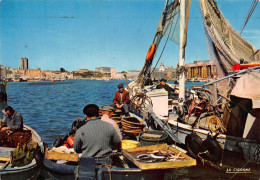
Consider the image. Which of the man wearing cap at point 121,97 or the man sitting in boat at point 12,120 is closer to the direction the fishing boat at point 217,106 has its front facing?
the man wearing cap

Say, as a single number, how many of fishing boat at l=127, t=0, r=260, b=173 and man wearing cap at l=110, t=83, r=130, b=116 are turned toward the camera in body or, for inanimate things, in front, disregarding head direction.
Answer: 1

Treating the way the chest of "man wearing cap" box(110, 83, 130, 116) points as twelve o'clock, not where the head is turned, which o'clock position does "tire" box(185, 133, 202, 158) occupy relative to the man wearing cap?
The tire is roughly at 11 o'clock from the man wearing cap.

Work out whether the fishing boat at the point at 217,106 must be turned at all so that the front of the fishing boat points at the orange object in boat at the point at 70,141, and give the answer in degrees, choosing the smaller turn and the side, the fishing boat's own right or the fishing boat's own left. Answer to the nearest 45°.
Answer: approximately 90° to the fishing boat's own left

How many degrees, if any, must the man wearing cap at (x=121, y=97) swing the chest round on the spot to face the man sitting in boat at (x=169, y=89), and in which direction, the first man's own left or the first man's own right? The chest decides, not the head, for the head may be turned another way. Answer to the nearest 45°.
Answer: approximately 135° to the first man's own left

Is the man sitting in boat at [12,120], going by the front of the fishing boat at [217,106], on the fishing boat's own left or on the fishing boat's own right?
on the fishing boat's own left

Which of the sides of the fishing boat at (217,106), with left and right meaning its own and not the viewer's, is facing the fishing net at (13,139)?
left

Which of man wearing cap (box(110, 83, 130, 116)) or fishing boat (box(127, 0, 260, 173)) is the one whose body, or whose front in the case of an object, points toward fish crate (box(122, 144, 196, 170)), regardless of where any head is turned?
the man wearing cap

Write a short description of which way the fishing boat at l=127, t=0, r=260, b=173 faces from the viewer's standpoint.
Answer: facing away from the viewer and to the left of the viewer

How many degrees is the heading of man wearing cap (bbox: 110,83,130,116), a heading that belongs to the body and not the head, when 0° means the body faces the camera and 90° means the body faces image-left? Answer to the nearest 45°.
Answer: approximately 0°
